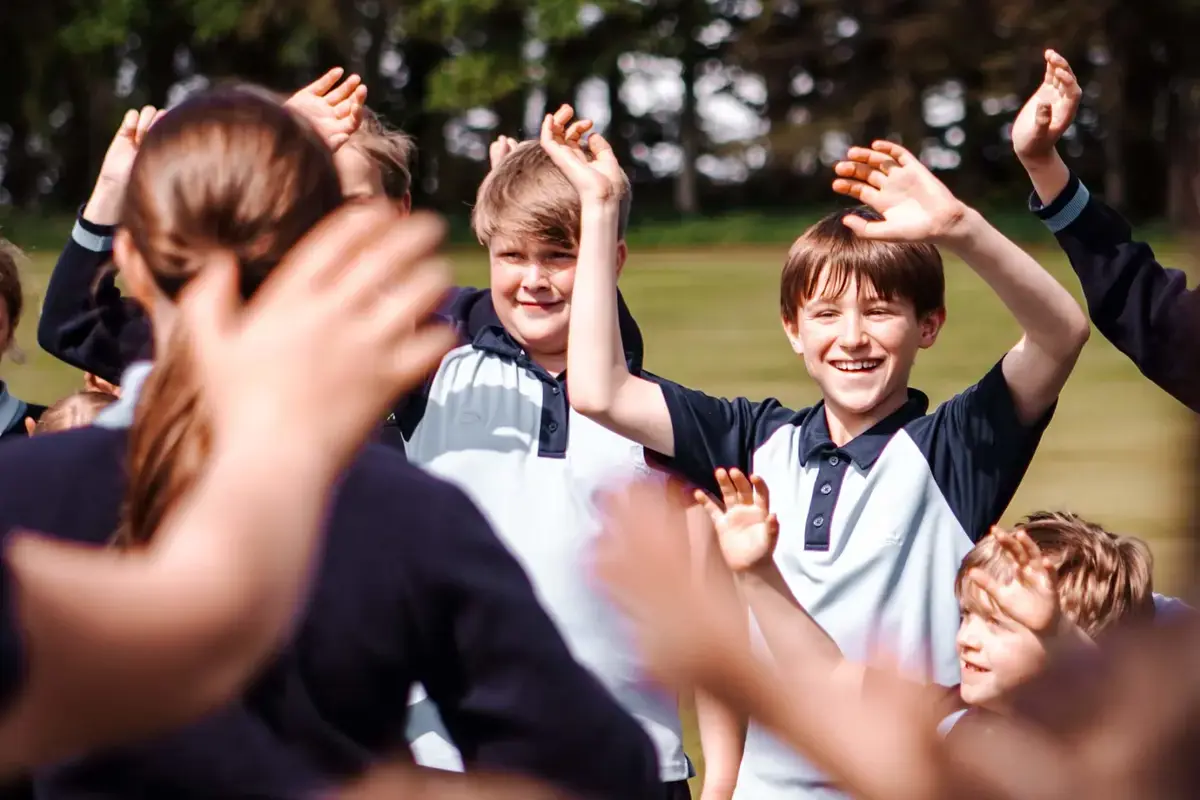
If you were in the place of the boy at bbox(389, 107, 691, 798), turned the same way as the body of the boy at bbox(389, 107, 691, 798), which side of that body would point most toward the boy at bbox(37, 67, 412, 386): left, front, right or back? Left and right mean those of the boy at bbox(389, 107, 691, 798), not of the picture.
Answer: right

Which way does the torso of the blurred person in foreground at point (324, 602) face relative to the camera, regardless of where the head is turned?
away from the camera

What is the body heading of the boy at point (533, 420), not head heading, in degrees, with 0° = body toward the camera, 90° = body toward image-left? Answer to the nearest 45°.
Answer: approximately 0°

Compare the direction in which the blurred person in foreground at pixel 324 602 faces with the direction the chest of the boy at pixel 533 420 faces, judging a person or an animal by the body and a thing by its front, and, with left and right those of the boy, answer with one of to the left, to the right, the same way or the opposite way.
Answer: the opposite way

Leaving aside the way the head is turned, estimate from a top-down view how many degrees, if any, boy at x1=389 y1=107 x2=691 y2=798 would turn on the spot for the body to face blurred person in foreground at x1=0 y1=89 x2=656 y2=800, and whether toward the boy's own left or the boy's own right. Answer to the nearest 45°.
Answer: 0° — they already face them

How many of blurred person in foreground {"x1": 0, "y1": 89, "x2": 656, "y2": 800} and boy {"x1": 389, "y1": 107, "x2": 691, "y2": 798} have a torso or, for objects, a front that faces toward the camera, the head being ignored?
1

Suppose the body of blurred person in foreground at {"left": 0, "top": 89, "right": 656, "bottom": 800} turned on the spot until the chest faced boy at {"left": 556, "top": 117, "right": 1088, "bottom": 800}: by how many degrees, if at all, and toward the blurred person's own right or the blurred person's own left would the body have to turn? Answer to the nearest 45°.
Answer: approximately 45° to the blurred person's own right
